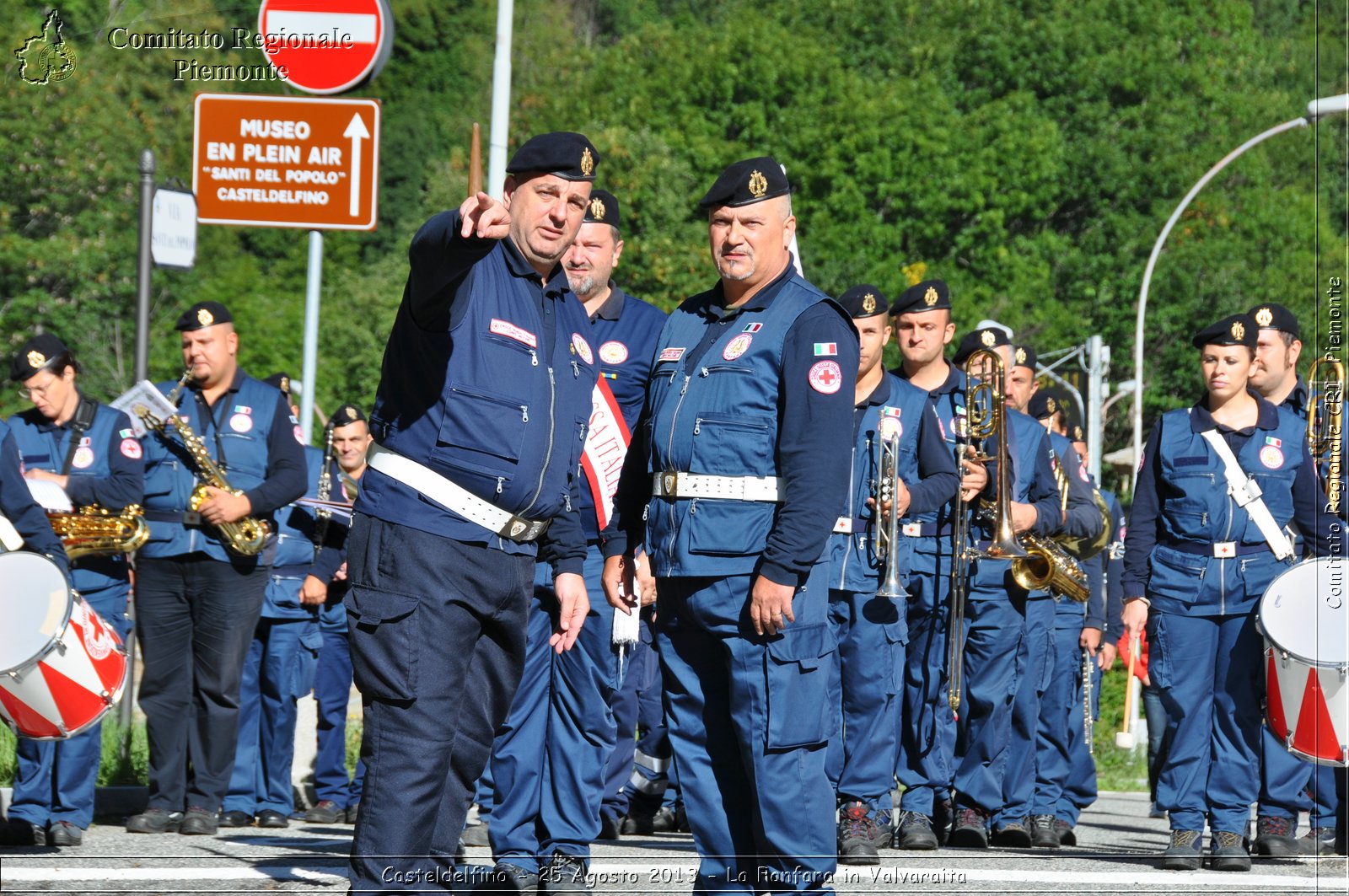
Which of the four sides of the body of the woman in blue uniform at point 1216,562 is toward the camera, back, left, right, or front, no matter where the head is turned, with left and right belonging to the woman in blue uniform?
front

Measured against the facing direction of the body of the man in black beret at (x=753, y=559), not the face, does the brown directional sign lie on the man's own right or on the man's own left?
on the man's own right

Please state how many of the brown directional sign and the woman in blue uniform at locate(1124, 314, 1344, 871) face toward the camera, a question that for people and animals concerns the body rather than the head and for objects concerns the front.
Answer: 2

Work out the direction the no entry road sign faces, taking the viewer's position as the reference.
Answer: facing the viewer

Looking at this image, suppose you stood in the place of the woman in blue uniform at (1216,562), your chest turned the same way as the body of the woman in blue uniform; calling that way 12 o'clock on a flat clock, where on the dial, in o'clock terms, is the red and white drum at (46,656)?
The red and white drum is roughly at 2 o'clock from the woman in blue uniform.

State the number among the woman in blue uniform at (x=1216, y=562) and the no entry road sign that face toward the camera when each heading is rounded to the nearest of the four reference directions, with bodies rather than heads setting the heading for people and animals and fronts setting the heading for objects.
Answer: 2

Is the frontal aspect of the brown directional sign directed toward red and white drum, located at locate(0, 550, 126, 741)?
yes

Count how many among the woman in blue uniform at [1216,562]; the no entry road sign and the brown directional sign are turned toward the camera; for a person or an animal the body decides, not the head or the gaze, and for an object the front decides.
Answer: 3

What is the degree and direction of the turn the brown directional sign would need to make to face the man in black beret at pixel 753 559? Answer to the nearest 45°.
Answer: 0° — it already faces them

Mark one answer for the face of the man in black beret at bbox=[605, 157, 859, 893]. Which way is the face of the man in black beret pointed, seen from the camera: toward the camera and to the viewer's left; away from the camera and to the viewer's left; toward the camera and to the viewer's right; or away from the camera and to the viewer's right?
toward the camera and to the viewer's left
